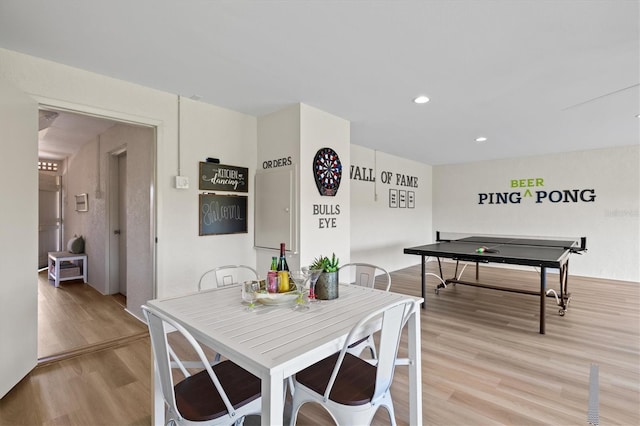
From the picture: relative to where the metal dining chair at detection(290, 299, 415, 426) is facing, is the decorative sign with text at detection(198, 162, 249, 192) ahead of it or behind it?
ahead

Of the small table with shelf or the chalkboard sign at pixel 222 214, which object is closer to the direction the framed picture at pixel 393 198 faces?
the chalkboard sign

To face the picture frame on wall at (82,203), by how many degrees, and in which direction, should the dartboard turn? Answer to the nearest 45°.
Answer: approximately 135° to its right

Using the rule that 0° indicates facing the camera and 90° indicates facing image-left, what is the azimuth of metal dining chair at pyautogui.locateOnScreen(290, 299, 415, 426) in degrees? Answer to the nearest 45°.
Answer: approximately 135°

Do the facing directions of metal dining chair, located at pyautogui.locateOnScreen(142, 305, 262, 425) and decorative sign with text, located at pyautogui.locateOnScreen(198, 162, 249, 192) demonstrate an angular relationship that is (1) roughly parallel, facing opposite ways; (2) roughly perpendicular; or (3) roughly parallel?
roughly perpendicular

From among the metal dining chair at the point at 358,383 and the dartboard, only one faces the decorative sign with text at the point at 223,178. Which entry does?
the metal dining chair

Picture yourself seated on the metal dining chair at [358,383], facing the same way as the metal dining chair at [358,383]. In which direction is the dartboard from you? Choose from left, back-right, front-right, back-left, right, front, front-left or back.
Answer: front-right

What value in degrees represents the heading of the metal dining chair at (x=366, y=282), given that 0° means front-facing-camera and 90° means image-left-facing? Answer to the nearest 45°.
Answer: approximately 45°

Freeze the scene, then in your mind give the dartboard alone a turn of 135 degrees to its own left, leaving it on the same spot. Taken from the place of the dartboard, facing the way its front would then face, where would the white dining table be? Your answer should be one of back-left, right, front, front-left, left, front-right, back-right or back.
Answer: back

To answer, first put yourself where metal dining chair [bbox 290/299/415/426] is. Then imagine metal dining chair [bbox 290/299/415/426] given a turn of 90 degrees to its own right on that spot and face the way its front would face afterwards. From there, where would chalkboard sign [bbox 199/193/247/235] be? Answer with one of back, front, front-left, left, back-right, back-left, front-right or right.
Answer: left

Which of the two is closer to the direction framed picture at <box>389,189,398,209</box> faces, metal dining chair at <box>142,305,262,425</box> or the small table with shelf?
the metal dining chair

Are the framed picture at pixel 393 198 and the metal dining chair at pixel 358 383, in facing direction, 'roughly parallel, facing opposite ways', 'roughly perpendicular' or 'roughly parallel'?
roughly parallel, facing opposite ways

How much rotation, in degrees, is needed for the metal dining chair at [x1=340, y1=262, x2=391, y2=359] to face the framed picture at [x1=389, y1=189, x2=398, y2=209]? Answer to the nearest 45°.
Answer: approximately 135° to its right

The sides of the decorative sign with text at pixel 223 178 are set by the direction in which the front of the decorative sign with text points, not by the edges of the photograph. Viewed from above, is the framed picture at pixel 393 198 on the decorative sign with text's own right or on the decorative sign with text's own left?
on the decorative sign with text's own left

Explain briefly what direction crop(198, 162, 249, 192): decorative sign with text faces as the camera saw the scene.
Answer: facing the viewer and to the right of the viewer

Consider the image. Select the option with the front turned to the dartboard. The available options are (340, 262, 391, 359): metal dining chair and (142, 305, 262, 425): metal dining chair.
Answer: (142, 305, 262, 425): metal dining chair

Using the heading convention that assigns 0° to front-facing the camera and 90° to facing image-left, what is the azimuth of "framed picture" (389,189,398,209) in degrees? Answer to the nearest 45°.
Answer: approximately 315°

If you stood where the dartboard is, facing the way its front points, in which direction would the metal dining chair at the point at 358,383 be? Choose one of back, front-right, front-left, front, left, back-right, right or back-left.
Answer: front-right

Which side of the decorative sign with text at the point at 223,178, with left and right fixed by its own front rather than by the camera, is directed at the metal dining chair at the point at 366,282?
front

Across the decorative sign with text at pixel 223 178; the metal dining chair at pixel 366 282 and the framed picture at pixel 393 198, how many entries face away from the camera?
0

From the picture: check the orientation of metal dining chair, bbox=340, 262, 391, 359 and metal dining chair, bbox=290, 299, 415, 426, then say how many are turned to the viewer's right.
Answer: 0
